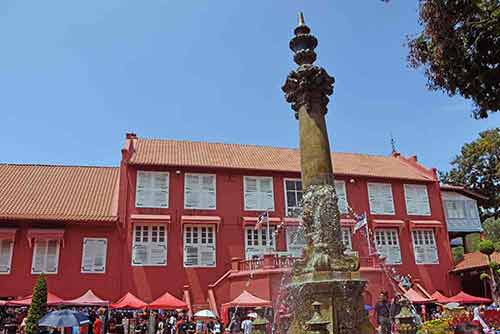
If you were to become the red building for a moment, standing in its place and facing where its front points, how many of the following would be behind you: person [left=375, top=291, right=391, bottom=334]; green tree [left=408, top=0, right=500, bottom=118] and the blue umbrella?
0

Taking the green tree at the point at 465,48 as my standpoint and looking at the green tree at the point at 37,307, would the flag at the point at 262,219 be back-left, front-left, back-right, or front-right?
front-right

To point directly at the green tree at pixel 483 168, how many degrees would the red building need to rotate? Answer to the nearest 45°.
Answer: approximately 135° to its left

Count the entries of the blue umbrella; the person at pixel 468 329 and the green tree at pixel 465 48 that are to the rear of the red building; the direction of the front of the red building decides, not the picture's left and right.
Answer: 0

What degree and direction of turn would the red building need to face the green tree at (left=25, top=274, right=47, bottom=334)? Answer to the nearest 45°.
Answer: approximately 45° to its right

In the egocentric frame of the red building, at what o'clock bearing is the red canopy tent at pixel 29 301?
The red canopy tent is roughly at 2 o'clock from the red building.

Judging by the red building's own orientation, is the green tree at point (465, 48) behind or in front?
in front

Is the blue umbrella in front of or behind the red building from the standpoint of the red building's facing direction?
in front

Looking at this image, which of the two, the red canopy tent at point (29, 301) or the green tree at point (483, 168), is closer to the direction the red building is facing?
the red canopy tent

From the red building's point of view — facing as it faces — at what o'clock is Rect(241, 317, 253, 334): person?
The person is roughly at 11 o'clock from the red building.

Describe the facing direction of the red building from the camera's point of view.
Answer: facing the viewer
